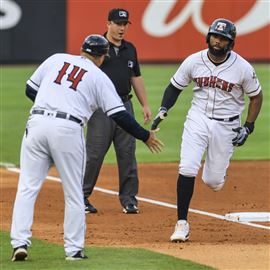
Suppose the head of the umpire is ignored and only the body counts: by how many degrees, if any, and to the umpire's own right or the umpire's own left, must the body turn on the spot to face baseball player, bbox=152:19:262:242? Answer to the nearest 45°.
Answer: approximately 45° to the umpire's own left

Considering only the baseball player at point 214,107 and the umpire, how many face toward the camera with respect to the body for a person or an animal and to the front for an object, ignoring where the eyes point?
2

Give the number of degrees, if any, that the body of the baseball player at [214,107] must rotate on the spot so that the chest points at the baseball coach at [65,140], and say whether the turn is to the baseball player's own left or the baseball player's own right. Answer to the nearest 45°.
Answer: approximately 45° to the baseball player's own right

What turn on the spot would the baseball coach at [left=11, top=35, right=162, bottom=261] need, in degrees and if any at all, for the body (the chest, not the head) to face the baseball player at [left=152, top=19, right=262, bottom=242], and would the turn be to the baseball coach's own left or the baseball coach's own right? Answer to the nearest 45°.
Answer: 0° — they already face them

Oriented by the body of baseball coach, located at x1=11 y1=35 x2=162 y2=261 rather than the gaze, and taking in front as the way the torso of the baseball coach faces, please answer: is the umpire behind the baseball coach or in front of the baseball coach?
in front

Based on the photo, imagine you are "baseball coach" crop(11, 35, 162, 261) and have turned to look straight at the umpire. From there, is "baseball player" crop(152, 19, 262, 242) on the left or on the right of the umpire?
right

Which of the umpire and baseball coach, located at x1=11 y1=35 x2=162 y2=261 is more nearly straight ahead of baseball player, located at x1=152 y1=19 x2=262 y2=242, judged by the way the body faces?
the baseball coach

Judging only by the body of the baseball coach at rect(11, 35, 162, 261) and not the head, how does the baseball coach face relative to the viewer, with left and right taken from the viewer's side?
facing away from the viewer and to the right of the viewer

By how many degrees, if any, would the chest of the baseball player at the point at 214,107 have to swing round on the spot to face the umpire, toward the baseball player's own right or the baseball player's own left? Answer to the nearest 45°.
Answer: approximately 135° to the baseball player's own right

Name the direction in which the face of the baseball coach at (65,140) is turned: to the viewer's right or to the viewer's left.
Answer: to the viewer's right

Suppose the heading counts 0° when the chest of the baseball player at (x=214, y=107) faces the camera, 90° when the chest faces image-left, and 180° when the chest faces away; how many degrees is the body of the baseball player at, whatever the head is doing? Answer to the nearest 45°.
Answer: approximately 0°

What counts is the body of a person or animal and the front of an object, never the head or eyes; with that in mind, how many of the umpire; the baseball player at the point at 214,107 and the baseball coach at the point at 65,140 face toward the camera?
2

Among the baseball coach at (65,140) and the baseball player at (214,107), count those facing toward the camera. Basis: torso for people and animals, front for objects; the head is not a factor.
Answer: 1
